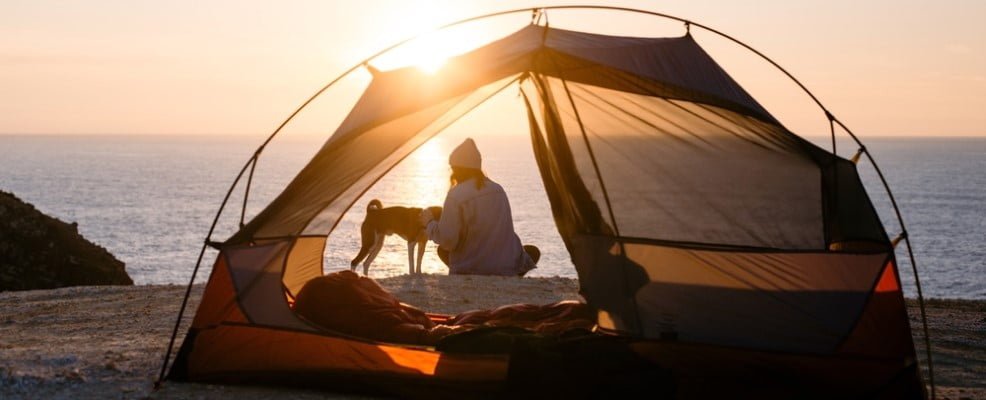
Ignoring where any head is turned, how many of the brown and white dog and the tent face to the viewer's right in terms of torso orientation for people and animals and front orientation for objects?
1

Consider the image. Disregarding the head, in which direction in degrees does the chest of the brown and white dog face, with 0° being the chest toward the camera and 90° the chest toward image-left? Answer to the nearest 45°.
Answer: approximately 270°

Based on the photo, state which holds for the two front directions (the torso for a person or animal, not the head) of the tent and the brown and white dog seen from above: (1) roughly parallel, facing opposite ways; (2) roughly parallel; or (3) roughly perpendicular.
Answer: roughly perpendicular

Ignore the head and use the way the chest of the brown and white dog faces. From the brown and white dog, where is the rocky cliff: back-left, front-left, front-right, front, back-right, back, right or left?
back-left

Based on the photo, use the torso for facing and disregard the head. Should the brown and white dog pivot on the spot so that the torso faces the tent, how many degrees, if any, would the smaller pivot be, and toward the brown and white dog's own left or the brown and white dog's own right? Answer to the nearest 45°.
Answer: approximately 90° to the brown and white dog's own right
